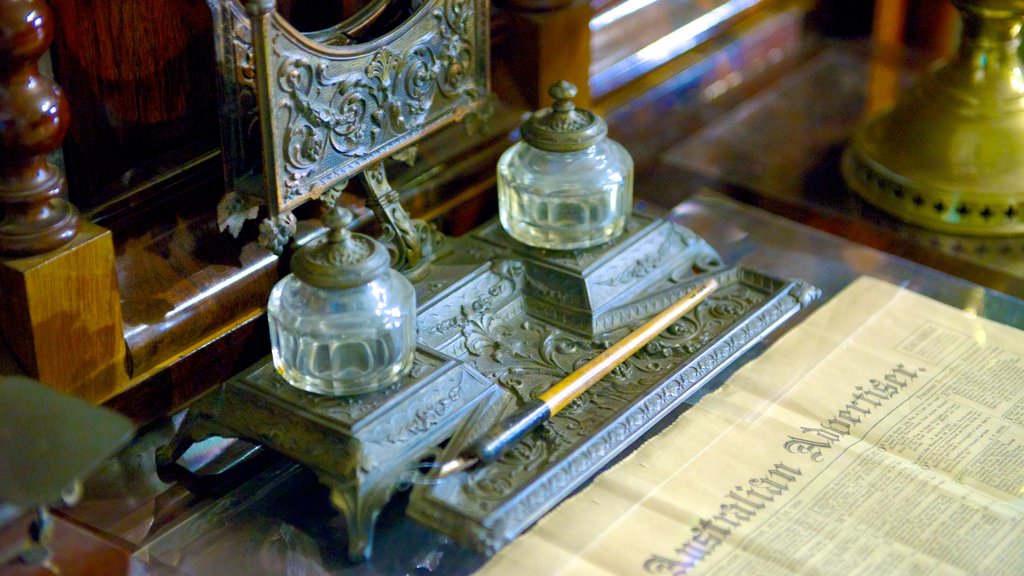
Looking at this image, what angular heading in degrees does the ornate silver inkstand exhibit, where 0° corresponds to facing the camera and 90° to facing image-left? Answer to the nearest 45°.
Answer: approximately 315°
